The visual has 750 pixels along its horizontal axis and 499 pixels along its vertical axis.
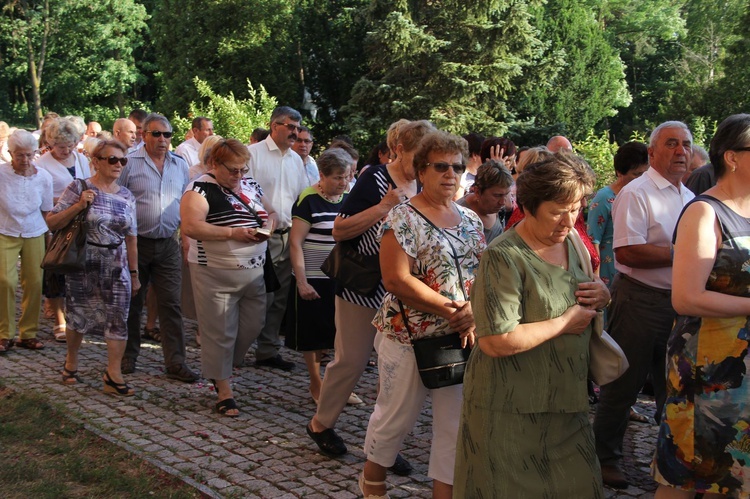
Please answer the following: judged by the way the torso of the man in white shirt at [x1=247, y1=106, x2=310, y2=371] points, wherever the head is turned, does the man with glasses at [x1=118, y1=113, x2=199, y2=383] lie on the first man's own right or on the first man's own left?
on the first man's own right

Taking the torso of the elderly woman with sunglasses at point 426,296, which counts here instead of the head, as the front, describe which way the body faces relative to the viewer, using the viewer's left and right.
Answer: facing the viewer and to the right of the viewer

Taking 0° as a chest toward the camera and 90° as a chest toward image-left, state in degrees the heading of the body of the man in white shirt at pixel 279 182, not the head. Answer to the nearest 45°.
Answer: approximately 315°

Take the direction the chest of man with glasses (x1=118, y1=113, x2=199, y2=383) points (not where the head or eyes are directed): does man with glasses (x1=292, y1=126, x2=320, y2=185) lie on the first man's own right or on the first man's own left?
on the first man's own left

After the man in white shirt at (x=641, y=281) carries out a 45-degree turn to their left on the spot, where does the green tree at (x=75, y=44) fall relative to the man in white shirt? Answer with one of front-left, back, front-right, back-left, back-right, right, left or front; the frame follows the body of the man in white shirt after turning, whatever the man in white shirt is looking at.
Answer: back-left

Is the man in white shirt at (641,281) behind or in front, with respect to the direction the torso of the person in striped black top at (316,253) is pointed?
in front
